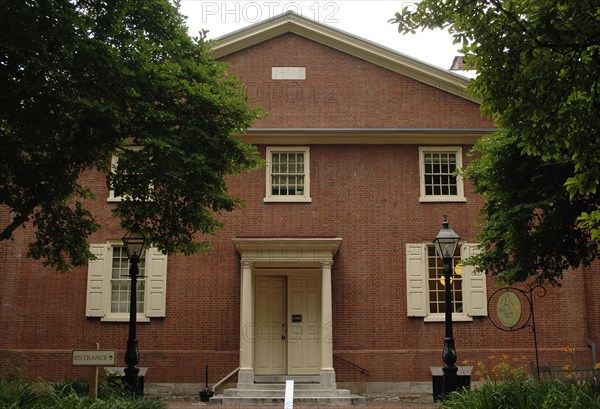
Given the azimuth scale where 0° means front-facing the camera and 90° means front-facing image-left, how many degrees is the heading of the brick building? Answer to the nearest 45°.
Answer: approximately 0°

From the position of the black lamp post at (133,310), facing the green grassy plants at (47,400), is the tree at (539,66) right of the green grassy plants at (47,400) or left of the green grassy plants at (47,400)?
left

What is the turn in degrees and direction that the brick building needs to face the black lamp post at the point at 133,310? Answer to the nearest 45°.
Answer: approximately 45° to its right

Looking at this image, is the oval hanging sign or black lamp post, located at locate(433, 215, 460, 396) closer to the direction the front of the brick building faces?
the black lamp post

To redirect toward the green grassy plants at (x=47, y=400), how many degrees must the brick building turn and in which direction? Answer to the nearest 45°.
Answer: approximately 45° to its right

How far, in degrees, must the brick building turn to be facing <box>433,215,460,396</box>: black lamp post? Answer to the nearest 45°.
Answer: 0° — it already faces it

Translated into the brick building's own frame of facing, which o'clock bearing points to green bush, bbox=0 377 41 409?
The green bush is roughly at 1 o'clock from the brick building.

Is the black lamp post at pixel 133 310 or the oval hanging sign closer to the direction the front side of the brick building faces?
the black lamp post

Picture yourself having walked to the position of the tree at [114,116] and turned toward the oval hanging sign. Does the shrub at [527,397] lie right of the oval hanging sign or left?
right

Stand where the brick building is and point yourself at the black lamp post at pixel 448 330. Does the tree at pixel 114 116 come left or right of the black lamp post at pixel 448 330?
right
